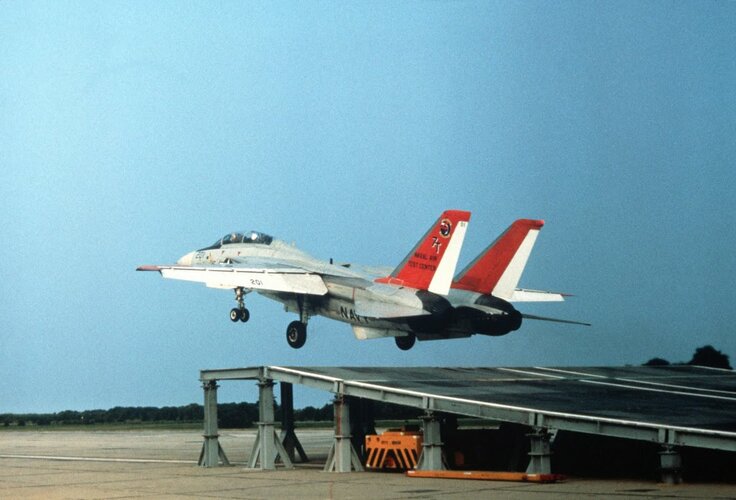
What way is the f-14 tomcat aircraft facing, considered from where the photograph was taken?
facing away from the viewer and to the left of the viewer
